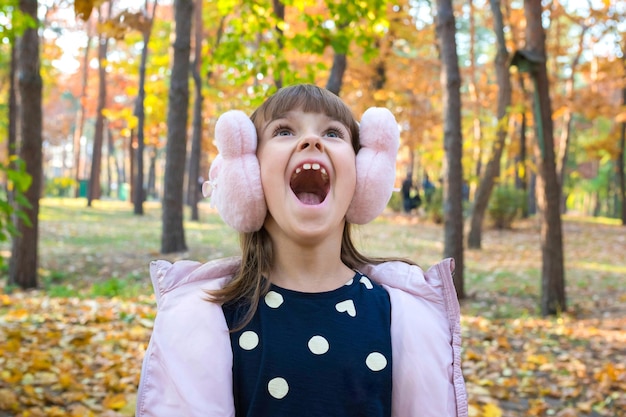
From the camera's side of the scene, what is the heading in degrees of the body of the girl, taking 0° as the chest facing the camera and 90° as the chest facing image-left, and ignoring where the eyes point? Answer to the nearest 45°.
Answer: approximately 0°

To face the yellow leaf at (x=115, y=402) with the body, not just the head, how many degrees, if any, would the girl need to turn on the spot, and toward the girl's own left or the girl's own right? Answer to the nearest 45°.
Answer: approximately 135° to the girl's own right

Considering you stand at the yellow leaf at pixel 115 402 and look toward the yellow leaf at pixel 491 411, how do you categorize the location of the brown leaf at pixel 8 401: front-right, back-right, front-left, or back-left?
back-right

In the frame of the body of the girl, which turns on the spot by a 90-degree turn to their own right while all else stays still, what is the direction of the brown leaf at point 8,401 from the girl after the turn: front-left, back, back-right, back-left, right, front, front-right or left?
front-right

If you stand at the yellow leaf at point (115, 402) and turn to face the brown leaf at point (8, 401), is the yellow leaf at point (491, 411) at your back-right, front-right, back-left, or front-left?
back-left

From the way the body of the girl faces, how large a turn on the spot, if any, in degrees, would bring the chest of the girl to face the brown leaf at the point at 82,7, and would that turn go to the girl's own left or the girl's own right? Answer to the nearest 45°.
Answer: approximately 135° to the girl's own right

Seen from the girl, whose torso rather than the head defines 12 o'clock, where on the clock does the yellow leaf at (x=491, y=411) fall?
The yellow leaf is roughly at 7 o'clock from the girl.
